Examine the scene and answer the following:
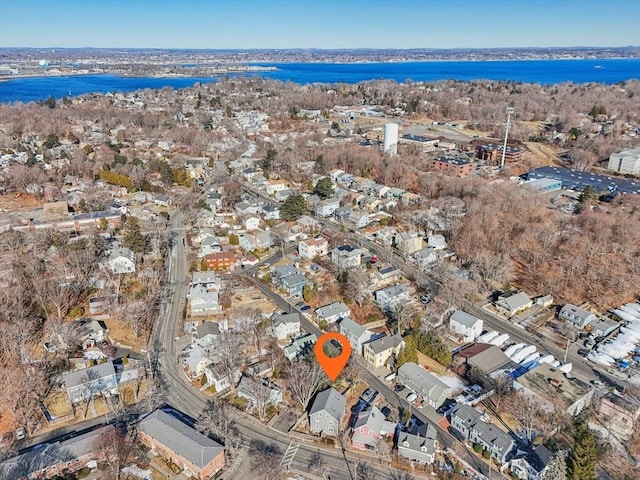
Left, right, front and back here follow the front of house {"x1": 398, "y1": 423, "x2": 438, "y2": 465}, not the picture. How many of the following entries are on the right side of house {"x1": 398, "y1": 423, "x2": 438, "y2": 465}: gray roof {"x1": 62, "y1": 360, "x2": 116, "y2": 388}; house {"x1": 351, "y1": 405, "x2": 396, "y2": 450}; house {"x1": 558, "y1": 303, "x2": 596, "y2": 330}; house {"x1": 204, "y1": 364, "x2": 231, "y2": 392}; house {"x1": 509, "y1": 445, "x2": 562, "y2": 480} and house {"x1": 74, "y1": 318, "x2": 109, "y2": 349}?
4

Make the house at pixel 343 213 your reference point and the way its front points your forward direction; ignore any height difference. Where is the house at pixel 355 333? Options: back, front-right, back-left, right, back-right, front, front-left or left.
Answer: front-left

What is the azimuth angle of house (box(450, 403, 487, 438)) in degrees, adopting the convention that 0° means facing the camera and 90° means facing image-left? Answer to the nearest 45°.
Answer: approximately 45°

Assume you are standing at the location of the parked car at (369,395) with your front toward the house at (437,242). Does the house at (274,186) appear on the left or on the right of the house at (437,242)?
left

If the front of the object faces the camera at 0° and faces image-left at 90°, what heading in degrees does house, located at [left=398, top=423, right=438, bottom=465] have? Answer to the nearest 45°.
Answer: approximately 0°

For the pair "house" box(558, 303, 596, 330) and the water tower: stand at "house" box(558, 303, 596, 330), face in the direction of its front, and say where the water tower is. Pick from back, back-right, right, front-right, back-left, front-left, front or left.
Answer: right

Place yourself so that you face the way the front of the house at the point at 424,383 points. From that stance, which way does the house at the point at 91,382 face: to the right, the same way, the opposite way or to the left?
to the left

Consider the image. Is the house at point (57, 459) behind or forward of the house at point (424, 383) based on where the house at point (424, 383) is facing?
forward

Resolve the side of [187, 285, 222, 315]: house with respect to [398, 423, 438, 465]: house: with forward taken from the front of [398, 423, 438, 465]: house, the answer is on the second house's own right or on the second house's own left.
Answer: on the second house's own right

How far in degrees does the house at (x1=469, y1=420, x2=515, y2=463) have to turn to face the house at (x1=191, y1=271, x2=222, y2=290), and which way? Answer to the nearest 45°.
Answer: approximately 45° to its right
